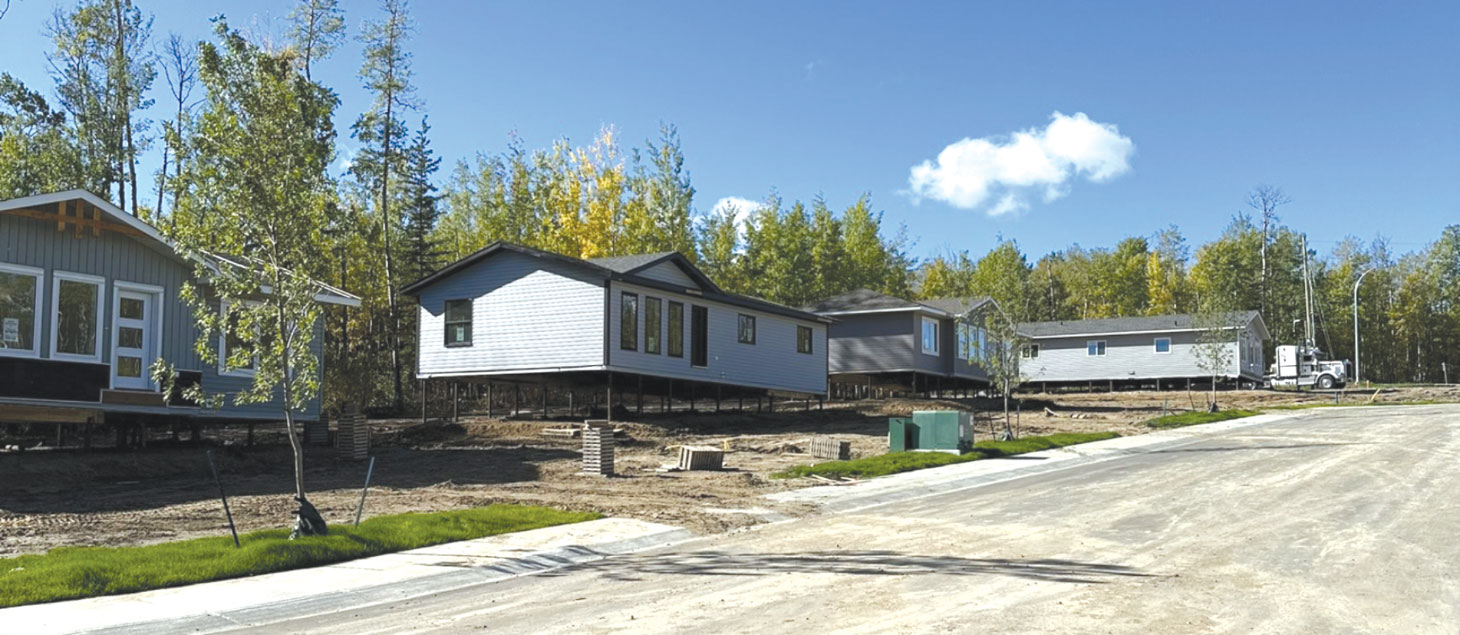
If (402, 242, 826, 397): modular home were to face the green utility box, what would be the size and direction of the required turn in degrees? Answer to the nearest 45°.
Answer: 0° — it already faces it

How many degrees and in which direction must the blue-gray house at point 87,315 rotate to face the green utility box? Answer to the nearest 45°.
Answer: approximately 45° to its left

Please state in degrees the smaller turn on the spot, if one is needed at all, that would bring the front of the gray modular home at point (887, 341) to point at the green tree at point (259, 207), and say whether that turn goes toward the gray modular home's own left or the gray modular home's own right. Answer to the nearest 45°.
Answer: approximately 45° to the gray modular home's own right

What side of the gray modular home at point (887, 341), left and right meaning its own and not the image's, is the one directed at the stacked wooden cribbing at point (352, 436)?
right

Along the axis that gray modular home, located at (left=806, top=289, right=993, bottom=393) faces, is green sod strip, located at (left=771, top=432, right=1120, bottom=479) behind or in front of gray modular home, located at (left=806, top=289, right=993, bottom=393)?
in front

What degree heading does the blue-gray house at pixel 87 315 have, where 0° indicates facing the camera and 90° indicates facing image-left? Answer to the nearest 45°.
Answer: approximately 315°

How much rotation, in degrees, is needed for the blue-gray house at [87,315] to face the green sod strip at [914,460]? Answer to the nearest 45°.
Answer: approximately 45° to its left

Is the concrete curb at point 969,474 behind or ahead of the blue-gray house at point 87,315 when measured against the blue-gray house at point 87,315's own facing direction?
ahead
